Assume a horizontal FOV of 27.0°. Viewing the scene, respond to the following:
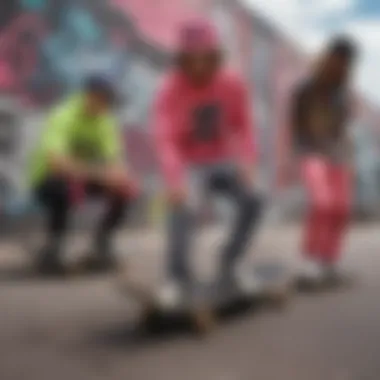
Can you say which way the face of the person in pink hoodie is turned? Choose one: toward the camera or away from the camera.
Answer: toward the camera

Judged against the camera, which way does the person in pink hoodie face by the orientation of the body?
toward the camera
